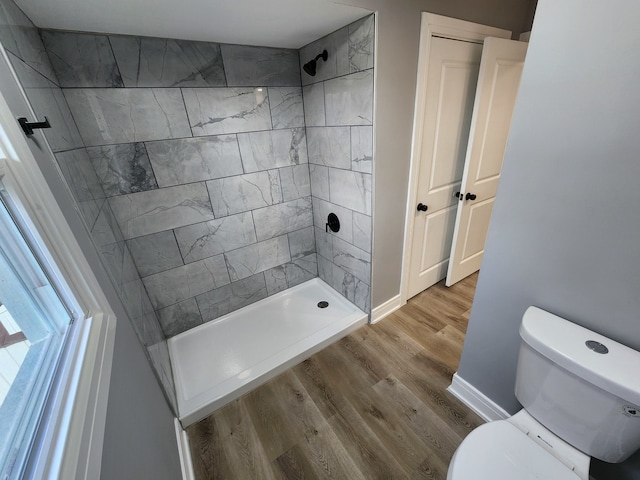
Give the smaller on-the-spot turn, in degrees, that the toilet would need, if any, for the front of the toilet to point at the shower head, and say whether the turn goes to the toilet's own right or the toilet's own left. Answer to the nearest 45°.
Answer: approximately 45° to the toilet's own right

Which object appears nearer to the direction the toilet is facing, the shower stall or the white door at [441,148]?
the shower stall

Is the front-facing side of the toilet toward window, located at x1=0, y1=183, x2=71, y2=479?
yes

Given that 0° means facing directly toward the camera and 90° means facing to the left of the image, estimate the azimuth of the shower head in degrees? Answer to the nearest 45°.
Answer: approximately 90°

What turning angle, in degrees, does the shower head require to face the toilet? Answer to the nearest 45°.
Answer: approximately 135° to its left

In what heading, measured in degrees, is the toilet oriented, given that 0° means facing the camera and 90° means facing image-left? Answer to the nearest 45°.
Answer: approximately 45°

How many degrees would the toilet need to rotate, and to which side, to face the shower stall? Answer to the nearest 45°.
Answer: approximately 45° to its right

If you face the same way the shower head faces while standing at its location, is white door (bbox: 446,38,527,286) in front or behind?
behind

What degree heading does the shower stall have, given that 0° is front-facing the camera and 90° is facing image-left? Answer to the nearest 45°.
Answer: approximately 315°
